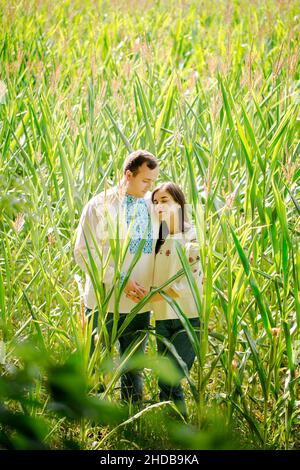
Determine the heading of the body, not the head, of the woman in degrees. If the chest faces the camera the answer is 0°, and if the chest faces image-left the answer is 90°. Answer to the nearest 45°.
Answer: approximately 45°

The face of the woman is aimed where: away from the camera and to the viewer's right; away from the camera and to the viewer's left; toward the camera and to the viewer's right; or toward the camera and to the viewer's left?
toward the camera and to the viewer's left

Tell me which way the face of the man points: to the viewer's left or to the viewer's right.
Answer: to the viewer's right

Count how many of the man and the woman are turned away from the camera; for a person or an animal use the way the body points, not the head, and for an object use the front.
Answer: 0
